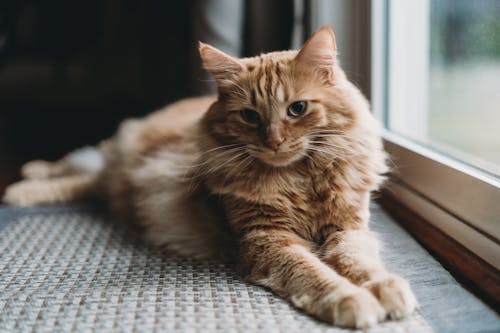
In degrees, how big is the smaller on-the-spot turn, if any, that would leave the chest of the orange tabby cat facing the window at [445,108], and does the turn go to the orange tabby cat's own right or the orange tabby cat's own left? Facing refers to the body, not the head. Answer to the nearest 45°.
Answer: approximately 90° to the orange tabby cat's own left

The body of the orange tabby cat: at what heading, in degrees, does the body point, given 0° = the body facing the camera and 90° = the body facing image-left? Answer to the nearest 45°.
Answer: approximately 315°
